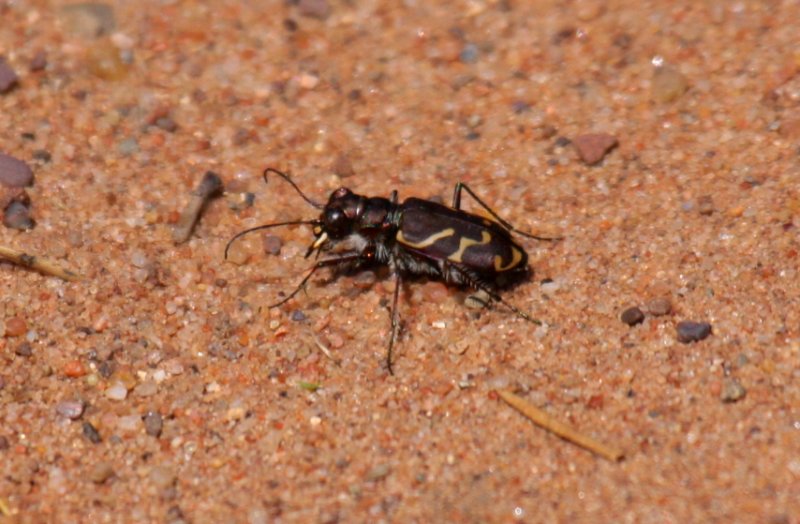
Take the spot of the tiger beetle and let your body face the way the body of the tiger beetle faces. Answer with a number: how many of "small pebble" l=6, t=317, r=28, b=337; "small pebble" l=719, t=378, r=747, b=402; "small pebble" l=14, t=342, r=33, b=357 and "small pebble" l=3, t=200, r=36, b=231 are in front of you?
3

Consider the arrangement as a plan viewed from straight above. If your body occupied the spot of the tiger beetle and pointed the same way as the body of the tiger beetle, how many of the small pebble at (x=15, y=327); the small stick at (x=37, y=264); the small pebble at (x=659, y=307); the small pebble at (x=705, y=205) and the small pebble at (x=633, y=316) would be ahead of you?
2

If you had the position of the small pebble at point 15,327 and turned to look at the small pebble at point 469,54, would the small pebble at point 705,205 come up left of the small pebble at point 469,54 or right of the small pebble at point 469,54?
right

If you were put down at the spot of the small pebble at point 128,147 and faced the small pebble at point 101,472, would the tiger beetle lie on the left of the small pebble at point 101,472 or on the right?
left

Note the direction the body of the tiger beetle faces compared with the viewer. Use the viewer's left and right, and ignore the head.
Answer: facing to the left of the viewer

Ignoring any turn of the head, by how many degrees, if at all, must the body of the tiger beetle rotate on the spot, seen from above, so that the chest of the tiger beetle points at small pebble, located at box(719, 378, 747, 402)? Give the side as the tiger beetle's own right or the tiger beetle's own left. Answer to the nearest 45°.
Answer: approximately 135° to the tiger beetle's own left

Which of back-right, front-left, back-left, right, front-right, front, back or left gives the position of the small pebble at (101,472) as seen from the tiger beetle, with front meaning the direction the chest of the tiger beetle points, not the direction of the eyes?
front-left

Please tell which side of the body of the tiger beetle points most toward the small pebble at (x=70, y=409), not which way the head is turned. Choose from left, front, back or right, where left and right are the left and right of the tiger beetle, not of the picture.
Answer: left

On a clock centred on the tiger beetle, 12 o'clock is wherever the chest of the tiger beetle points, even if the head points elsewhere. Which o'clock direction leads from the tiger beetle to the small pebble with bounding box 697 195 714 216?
The small pebble is roughly at 6 o'clock from the tiger beetle.

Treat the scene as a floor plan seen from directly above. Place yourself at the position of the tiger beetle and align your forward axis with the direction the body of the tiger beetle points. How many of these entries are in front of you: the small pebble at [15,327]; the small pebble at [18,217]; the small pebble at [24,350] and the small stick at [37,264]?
4

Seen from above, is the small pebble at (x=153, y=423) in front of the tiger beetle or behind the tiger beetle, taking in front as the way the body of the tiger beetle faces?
in front

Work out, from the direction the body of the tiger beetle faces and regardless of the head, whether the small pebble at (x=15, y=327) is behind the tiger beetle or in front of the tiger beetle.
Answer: in front
